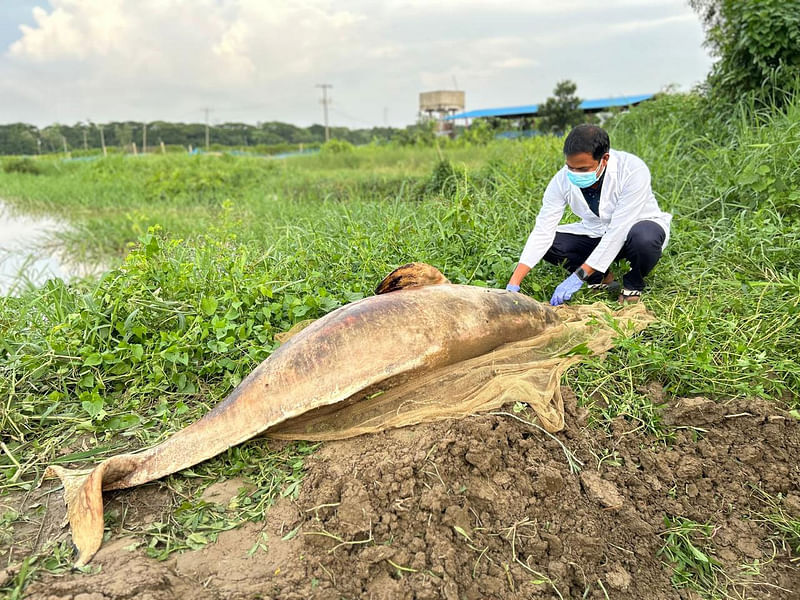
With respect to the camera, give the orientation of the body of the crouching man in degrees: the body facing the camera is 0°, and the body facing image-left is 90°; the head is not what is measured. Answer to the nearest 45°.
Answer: approximately 45°

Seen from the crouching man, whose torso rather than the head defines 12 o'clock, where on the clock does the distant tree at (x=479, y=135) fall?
The distant tree is roughly at 4 o'clock from the crouching man.

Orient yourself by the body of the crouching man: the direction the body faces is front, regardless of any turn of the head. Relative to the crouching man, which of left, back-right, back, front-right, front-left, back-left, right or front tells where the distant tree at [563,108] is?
back-right

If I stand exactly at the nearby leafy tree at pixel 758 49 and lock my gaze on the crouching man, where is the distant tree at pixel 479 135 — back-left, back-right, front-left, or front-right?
back-right

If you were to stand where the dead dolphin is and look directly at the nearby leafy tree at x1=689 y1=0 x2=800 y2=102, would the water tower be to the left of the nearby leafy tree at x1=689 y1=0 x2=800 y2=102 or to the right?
left

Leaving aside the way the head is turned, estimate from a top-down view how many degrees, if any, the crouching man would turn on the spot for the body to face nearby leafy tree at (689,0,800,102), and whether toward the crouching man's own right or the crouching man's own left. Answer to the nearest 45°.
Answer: approximately 180°

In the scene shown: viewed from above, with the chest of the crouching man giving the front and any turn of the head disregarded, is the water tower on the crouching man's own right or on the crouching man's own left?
on the crouching man's own right

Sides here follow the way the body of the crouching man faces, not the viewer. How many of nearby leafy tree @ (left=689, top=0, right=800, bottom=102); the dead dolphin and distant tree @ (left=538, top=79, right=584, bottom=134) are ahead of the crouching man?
1

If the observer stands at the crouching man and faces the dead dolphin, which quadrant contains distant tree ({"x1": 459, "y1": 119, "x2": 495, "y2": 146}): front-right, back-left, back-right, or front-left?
back-right
